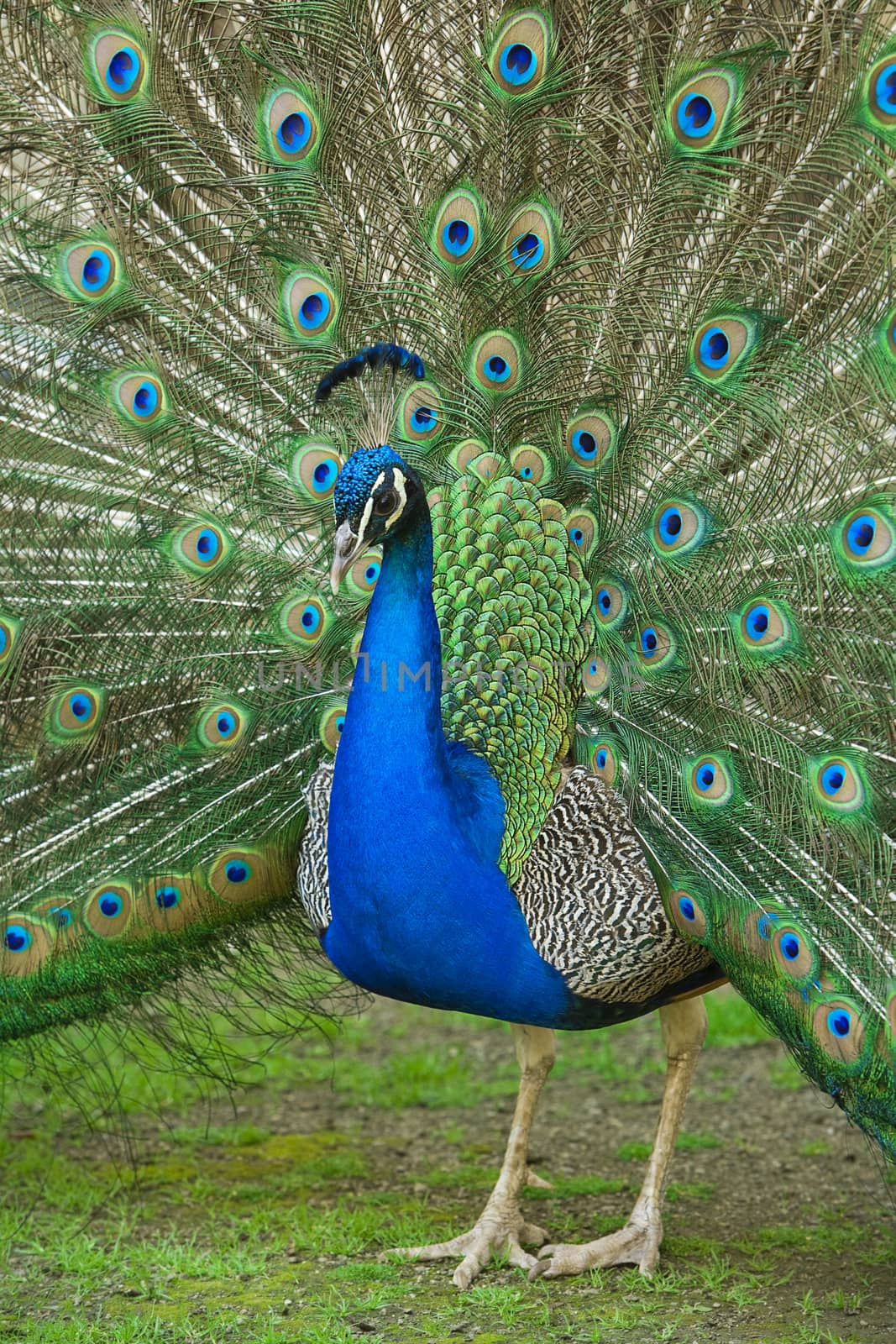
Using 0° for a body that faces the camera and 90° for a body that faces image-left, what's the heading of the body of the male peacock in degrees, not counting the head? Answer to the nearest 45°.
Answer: approximately 45°
